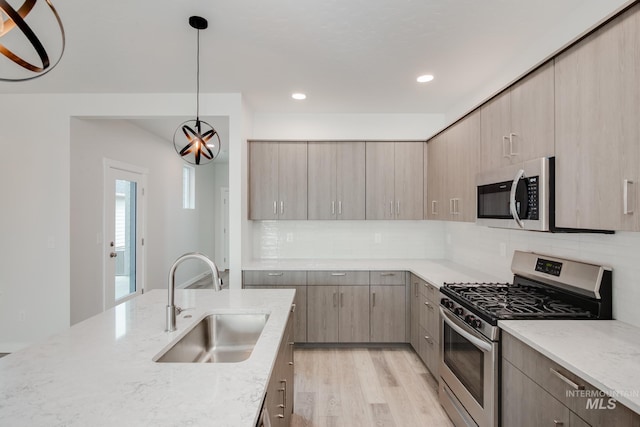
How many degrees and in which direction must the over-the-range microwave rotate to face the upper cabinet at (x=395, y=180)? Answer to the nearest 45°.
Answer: approximately 90° to its right

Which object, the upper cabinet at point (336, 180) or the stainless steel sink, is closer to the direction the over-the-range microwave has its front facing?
the stainless steel sink

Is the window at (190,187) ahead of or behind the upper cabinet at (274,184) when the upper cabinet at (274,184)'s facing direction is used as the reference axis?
behind

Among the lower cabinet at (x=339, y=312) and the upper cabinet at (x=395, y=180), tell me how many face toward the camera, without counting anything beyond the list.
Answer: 2

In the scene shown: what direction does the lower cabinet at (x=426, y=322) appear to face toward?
to the viewer's left

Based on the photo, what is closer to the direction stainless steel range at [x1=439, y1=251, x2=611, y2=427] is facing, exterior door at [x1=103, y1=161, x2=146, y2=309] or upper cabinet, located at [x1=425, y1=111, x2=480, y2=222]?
the exterior door

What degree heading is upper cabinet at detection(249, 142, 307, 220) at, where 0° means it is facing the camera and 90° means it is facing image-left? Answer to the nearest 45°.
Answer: approximately 0°

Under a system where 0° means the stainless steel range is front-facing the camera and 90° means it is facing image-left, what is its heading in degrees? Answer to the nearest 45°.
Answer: approximately 45°

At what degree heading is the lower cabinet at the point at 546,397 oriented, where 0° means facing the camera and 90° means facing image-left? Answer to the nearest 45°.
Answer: approximately 45°
